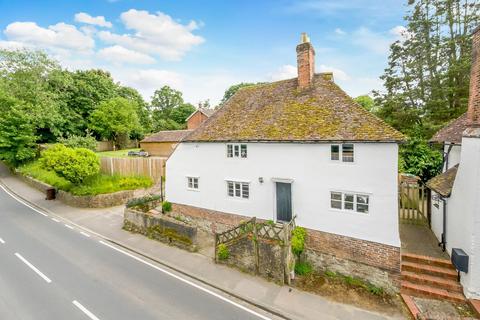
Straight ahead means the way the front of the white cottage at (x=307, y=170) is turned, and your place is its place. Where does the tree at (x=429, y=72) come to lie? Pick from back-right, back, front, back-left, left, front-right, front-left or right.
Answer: back

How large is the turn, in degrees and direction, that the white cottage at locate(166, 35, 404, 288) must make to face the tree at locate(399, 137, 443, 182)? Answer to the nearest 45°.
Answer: approximately 180°

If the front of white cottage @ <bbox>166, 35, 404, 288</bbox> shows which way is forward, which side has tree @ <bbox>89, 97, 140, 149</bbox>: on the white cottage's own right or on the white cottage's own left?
on the white cottage's own right

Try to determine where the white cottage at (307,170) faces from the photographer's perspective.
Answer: facing the viewer and to the left of the viewer

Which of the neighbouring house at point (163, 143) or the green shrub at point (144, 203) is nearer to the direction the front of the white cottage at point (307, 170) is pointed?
the green shrub
